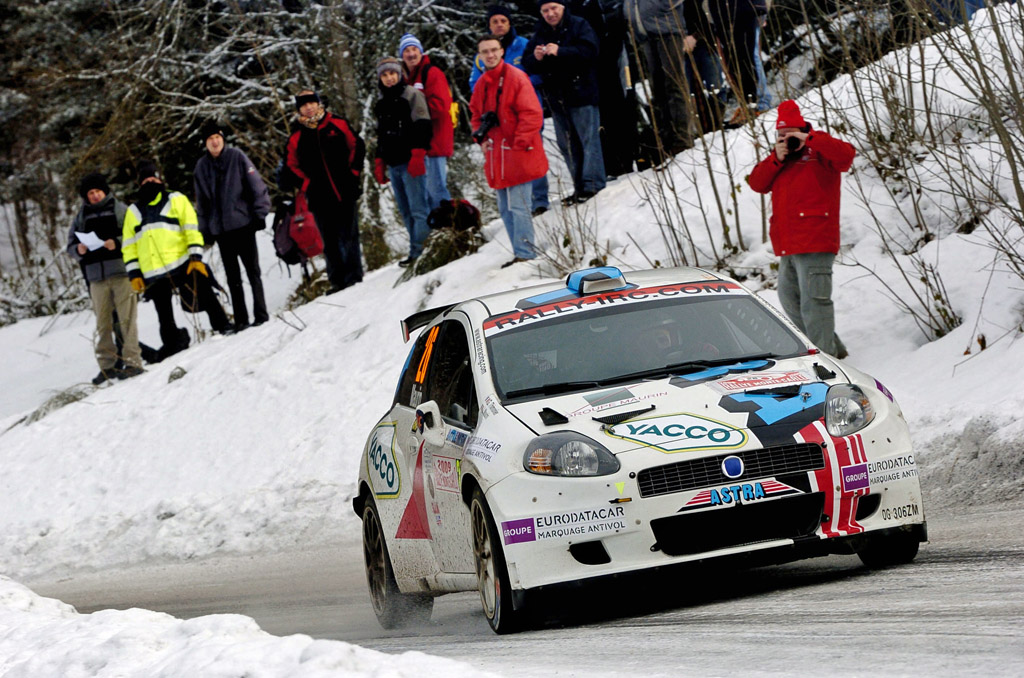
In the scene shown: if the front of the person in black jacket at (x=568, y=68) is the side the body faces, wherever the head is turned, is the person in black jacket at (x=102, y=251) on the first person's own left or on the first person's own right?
on the first person's own right

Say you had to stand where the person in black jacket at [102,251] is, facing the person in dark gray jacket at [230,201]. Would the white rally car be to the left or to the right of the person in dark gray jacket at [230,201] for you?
right

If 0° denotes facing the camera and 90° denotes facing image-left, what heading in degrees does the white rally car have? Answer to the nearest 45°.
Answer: approximately 315°

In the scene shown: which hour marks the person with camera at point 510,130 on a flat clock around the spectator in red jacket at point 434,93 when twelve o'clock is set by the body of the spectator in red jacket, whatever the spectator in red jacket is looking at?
The person with camera is roughly at 10 o'clock from the spectator in red jacket.

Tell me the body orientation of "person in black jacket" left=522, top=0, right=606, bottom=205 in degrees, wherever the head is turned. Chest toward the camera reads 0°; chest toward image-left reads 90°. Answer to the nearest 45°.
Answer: approximately 45°

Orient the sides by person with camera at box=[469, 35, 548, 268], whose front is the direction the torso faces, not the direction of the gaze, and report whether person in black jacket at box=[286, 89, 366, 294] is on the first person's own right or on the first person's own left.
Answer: on the first person's own right

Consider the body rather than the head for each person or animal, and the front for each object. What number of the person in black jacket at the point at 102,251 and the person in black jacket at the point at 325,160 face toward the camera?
2

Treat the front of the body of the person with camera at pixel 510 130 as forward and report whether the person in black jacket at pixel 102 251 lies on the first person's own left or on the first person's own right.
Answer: on the first person's own right

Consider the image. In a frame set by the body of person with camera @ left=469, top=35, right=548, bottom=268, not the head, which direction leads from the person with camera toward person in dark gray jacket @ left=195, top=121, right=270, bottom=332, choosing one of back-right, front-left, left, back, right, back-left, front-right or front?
right

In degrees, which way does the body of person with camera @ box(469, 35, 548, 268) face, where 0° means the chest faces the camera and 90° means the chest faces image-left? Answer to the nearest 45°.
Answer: approximately 45°

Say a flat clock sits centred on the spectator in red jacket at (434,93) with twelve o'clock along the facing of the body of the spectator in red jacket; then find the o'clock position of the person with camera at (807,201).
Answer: The person with camera is roughly at 10 o'clock from the spectator in red jacket.

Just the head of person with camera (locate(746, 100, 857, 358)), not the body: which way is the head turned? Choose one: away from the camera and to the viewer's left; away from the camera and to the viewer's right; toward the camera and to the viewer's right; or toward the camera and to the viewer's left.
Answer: toward the camera and to the viewer's left
